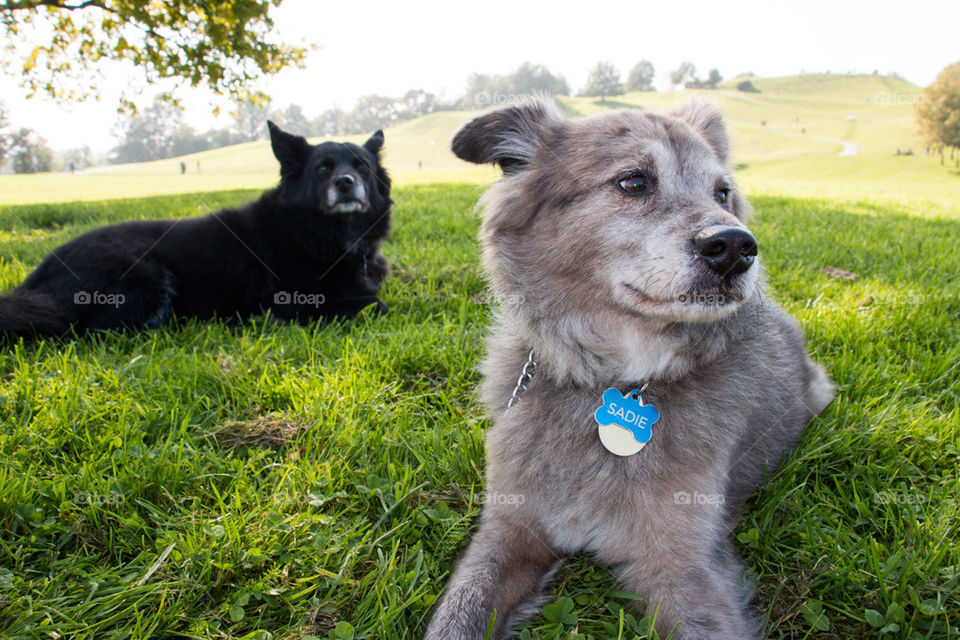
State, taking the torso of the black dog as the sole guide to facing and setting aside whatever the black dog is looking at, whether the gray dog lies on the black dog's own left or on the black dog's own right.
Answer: on the black dog's own right

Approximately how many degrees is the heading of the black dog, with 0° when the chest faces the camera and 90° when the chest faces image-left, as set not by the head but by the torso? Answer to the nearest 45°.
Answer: approximately 270°
